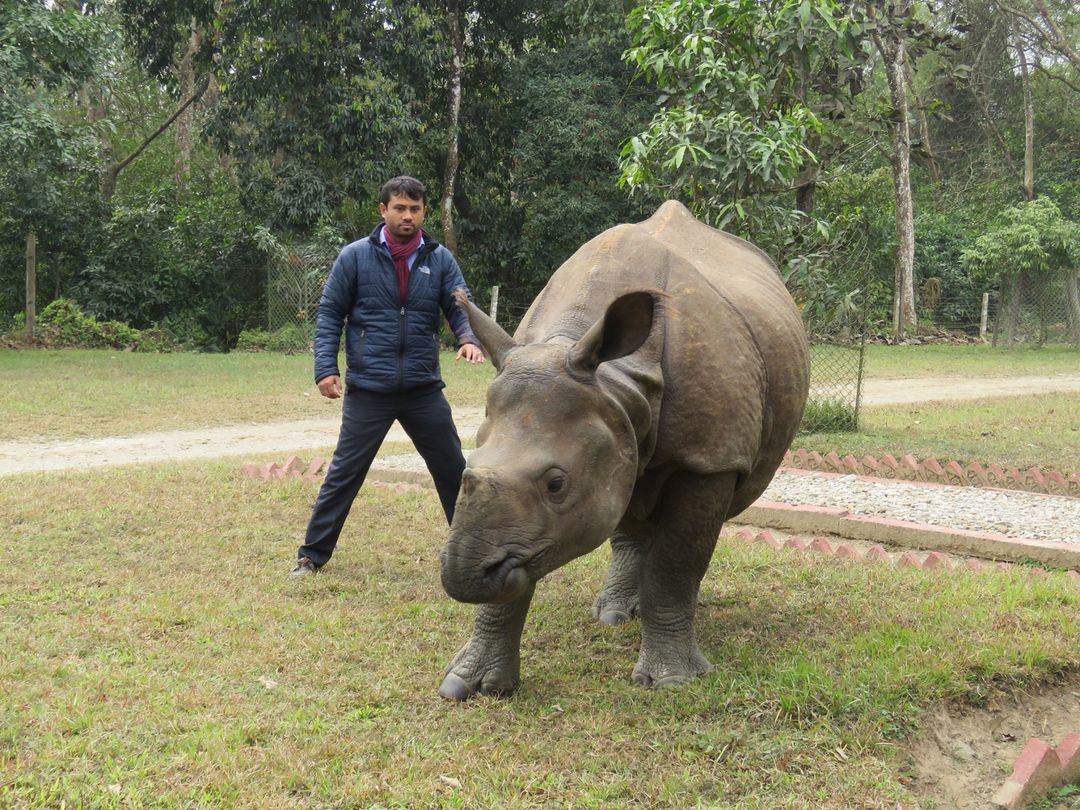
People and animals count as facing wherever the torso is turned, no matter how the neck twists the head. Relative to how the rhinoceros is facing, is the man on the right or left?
on its right

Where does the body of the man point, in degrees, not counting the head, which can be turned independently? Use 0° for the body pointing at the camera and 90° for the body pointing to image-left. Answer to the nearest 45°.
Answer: approximately 0°

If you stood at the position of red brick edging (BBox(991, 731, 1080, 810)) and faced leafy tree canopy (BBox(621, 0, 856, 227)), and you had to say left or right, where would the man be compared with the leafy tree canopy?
left

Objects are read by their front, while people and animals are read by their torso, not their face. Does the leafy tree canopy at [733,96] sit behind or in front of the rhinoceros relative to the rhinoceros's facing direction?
behind

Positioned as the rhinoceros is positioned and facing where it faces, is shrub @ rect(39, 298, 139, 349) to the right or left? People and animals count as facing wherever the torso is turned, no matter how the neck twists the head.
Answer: on its right

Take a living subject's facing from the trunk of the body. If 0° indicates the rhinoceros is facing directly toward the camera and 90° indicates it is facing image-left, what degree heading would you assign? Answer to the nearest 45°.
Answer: approximately 45°

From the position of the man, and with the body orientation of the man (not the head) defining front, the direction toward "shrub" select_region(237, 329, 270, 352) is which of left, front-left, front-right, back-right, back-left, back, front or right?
back
